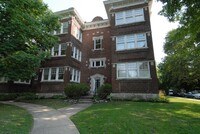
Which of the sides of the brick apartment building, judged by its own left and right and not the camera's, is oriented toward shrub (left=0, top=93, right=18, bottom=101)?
right

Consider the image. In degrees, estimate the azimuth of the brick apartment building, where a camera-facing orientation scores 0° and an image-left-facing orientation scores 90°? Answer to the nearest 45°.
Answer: approximately 0°

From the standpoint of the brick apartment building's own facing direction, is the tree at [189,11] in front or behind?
in front

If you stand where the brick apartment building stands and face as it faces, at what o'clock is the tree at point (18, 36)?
The tree is roughly at 2 o'clock from the brick apartment building.
